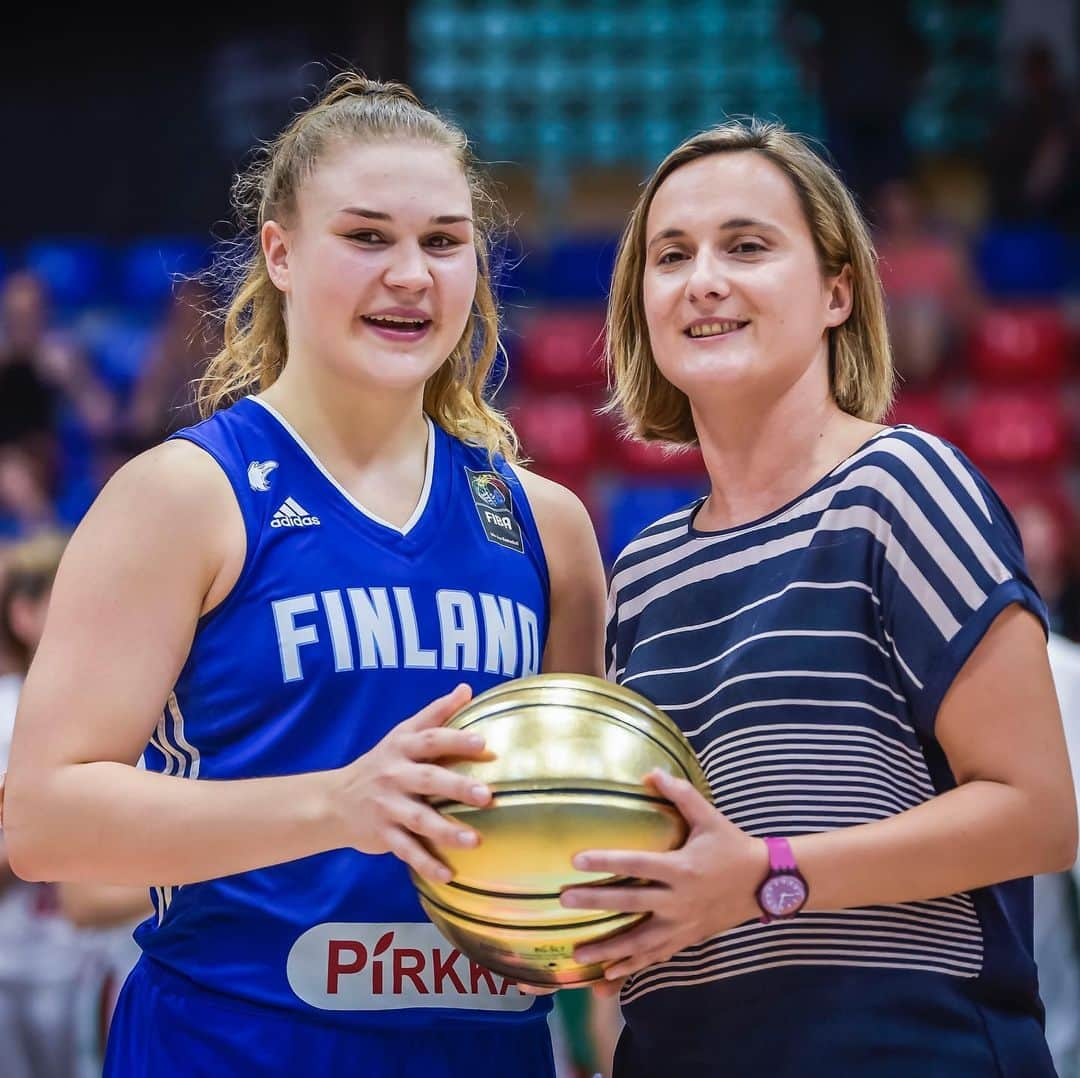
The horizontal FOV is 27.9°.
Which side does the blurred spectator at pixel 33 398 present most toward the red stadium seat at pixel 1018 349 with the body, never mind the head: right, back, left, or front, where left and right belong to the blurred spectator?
left

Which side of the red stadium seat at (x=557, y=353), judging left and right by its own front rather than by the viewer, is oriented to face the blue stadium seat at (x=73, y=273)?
right

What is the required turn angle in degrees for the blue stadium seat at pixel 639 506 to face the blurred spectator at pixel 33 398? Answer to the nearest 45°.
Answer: approximately 90° to its right

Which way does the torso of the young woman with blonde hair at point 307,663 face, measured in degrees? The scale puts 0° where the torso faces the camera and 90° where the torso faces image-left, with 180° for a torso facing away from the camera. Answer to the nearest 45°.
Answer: approximately 315°

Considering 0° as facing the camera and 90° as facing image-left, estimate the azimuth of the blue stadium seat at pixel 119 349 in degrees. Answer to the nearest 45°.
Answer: approximately 0°

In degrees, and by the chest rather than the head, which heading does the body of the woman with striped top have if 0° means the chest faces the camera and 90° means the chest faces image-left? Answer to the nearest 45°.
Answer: approximately 45°

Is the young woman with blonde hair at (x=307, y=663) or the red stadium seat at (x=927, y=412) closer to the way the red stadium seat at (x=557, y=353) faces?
the young woman with blonde hair

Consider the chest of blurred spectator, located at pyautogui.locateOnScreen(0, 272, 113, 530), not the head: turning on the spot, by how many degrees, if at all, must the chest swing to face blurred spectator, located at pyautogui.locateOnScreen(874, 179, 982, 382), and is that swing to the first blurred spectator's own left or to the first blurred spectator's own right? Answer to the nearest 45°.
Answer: approximately 90° to the first blurred spectator's own left
